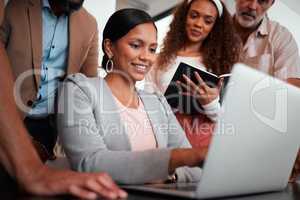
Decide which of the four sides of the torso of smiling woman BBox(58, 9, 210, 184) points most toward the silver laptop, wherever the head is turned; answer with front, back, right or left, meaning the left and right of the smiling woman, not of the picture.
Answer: front

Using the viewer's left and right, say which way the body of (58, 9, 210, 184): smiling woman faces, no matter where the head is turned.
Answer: facing the viewer and to the right of the viewer

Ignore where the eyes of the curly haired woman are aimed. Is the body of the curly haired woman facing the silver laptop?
yes

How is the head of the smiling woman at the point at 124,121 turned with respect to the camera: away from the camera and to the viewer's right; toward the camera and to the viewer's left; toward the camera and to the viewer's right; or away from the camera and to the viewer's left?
toward the camera and to the viewer's right

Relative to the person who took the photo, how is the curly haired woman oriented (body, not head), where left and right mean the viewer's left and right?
facing the viewer

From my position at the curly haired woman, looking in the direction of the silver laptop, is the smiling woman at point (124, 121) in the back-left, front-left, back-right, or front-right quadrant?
front-right

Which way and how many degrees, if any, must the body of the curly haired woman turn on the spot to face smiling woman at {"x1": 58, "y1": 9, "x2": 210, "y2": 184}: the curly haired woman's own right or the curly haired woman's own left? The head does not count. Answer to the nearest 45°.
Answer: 0° — they already face them

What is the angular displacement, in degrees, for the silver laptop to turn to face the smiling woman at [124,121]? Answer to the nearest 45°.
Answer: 0° — it already faces them

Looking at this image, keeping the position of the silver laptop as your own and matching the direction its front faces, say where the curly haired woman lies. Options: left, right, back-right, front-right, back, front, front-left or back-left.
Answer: front-right

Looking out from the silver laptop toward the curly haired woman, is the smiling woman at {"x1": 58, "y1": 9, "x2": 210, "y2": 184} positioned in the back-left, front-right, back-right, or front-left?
front-left

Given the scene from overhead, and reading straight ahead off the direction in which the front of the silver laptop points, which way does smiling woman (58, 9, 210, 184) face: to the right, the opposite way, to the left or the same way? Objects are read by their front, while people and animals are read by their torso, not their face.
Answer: the opposite way

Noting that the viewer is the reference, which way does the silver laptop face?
facing away from the viewer and to the left of the viewer

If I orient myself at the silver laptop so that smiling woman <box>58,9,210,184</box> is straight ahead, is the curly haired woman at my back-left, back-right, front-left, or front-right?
front-right

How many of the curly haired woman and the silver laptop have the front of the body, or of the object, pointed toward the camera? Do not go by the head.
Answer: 1
